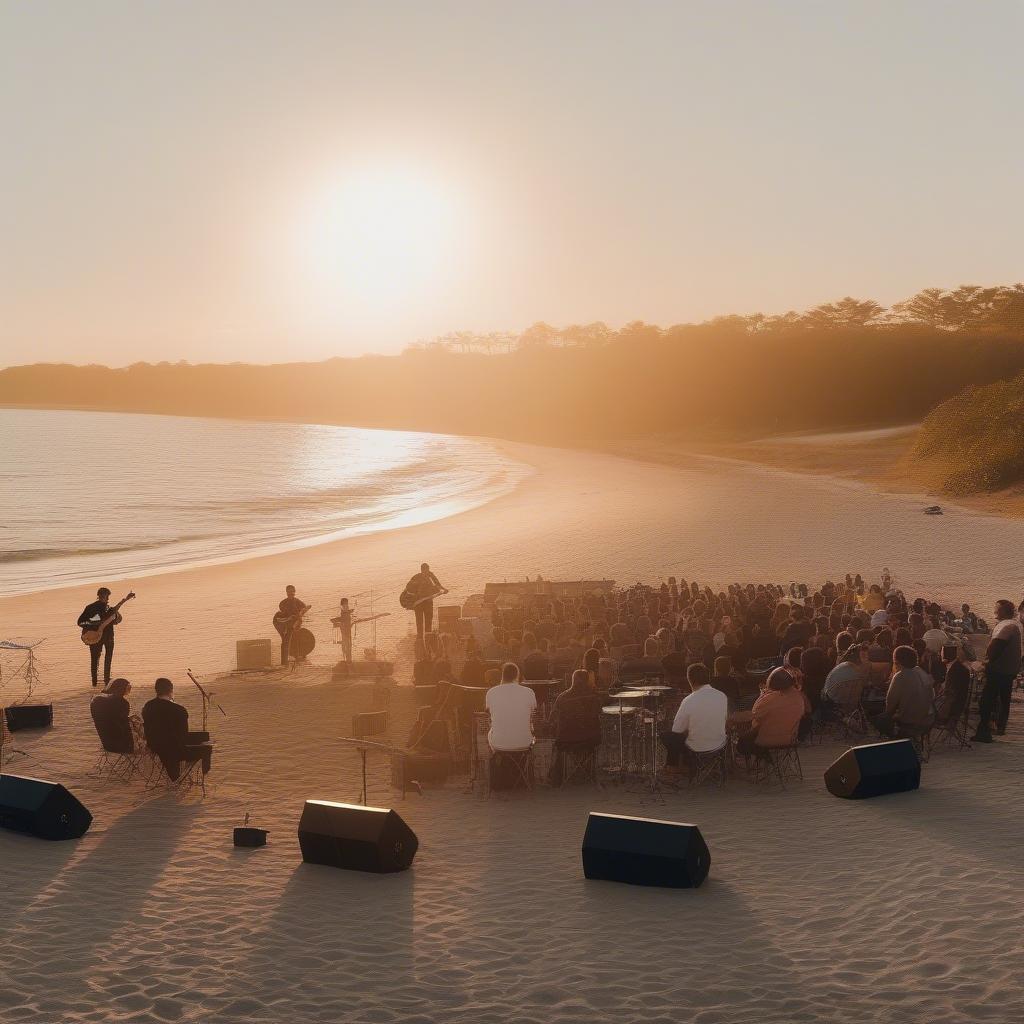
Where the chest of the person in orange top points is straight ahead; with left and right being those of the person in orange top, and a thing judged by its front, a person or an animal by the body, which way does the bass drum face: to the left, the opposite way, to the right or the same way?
the opposite way

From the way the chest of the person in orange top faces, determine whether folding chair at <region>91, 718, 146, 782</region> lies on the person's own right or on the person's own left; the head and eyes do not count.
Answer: on the person's own left

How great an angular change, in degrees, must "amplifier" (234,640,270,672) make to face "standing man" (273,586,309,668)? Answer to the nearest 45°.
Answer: approximately 135° to its left

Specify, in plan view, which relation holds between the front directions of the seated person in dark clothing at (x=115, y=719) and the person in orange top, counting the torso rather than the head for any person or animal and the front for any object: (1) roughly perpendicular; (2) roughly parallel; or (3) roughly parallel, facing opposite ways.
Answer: roughly parallel

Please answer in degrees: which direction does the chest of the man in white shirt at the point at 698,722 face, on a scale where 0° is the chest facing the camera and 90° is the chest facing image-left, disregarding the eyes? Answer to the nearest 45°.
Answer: approximately 135°

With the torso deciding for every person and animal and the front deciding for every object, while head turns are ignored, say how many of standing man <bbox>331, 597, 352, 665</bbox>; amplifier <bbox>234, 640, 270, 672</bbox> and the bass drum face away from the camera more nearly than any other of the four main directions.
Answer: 0

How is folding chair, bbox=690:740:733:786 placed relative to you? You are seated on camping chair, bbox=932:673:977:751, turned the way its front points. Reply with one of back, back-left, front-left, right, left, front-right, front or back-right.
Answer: front-left

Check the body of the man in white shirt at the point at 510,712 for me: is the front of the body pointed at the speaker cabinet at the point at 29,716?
no

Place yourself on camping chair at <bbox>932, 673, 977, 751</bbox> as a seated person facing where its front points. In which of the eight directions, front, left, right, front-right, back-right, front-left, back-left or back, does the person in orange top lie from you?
front-left

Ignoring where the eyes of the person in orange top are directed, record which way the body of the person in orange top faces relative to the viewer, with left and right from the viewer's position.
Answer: facing away from the viewer

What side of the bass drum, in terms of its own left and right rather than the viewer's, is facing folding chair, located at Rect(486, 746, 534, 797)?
front

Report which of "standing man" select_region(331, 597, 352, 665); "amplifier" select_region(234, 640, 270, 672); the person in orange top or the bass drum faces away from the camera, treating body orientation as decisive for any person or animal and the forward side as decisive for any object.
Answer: the person in orange top

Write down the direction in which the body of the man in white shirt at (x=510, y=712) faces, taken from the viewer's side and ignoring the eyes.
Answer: away from the camera

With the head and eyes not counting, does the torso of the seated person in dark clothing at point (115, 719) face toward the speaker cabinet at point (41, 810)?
no

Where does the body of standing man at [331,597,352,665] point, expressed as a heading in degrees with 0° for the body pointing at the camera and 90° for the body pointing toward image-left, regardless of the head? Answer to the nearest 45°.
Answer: approximately 0°

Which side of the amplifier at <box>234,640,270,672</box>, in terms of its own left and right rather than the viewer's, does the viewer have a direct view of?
front
